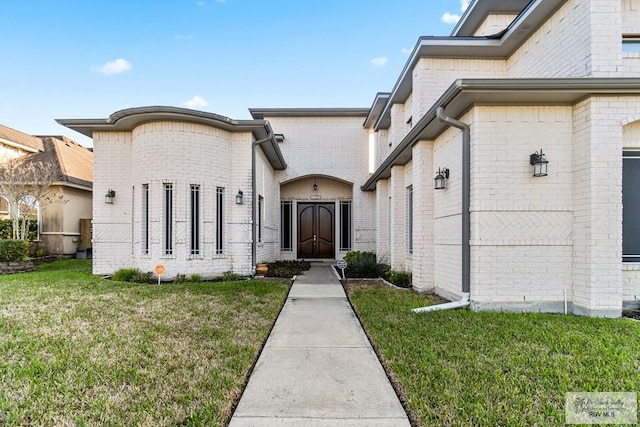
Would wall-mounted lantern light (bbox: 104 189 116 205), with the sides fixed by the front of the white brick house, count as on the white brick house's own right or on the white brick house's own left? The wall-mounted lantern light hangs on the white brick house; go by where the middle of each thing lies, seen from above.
on the white brick house's own right

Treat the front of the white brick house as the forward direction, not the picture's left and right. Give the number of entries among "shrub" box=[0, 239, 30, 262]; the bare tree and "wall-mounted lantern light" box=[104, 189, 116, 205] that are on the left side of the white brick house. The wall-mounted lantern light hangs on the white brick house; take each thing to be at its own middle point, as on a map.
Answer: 0

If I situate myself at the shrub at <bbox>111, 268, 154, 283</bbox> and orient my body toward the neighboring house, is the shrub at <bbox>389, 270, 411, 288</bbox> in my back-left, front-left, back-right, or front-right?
back-right

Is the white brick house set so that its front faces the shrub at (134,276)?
no

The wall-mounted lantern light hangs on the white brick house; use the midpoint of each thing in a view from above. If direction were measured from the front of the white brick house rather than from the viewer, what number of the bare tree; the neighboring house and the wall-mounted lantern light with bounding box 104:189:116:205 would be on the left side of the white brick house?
0

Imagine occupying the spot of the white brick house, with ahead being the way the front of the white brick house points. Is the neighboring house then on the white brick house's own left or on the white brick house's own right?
on the white brick house's own right

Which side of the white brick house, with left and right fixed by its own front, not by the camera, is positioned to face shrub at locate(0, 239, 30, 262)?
right

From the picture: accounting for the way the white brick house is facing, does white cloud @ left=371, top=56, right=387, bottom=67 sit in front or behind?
behind

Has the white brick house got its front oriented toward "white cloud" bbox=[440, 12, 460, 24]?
no

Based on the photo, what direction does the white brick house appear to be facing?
toward the camera

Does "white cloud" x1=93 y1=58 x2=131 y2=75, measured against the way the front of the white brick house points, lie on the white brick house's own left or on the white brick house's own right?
on the white brick house's own right
